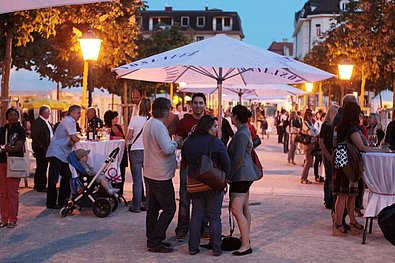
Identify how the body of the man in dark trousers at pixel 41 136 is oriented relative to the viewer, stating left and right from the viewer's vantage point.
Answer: facing to the right of the viewer

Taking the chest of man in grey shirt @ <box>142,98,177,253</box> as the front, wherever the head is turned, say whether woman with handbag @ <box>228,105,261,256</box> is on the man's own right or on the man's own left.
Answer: on the man's own right

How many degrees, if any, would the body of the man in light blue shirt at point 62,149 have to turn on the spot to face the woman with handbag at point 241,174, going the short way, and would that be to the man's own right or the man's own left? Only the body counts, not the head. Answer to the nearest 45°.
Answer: approximately 45° to the man's own right

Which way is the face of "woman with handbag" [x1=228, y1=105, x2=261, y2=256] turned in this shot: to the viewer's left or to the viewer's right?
to the viewer's left

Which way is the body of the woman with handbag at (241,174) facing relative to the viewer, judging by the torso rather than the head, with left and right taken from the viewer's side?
facing to the left of the viewer

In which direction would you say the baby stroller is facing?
to the viewer's left

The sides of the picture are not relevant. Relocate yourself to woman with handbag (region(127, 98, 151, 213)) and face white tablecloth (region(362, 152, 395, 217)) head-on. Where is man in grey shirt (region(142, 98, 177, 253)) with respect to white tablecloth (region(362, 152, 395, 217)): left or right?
right

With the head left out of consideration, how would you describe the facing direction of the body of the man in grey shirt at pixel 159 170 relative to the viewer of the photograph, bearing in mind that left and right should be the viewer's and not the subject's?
facing away from the viewer and to the right of the viewer

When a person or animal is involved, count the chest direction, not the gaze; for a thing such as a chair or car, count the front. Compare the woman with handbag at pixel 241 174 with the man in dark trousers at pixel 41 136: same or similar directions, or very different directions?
very different directions

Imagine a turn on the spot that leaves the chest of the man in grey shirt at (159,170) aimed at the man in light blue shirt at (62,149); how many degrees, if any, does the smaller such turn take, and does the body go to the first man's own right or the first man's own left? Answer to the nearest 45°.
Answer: approximately 90° to the first man's own left

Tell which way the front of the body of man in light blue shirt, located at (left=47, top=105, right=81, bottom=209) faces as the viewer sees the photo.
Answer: to the viewer's right

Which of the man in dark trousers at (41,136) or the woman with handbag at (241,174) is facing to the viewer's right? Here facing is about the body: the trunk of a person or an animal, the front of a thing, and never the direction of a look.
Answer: the man in dark trousers
